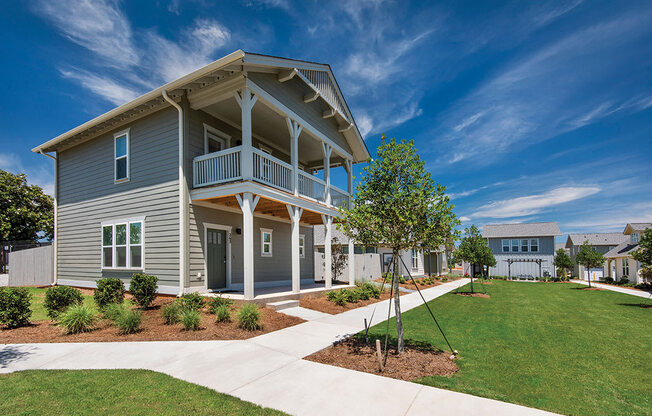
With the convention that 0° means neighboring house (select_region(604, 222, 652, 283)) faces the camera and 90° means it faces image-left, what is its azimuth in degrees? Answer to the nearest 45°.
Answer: approximately 45°

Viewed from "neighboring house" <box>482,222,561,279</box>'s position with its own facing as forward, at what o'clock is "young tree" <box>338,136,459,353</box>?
The young tree is roughly at 12 o'clock from the neighboring house.

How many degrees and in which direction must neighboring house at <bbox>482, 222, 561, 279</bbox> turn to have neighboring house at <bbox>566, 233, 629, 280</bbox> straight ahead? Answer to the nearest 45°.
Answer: approximately 135° to its left

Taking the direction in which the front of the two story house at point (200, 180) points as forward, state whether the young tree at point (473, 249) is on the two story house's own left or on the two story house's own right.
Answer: on the two story house's own left

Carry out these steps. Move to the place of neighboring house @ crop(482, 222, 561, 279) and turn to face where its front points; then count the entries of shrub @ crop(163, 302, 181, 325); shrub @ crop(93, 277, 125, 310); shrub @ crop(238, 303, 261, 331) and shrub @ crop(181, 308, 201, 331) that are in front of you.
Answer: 4

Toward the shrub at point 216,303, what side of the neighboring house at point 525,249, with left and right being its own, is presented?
front

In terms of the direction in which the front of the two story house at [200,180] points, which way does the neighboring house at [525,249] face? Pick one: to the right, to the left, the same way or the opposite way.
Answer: to the right
